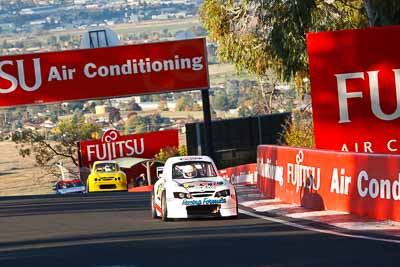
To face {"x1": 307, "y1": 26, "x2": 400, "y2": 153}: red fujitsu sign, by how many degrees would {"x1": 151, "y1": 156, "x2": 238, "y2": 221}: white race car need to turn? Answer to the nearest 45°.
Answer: approximately 135° to its left

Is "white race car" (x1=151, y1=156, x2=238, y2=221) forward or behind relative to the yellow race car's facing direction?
forward

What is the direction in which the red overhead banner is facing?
toward the camera

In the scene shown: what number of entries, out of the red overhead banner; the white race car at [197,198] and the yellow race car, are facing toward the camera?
3

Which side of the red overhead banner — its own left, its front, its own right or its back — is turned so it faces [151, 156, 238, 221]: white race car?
front

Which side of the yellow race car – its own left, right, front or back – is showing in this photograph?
front

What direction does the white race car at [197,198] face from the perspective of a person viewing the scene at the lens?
facing the viewer

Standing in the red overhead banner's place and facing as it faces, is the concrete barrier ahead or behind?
ahead
